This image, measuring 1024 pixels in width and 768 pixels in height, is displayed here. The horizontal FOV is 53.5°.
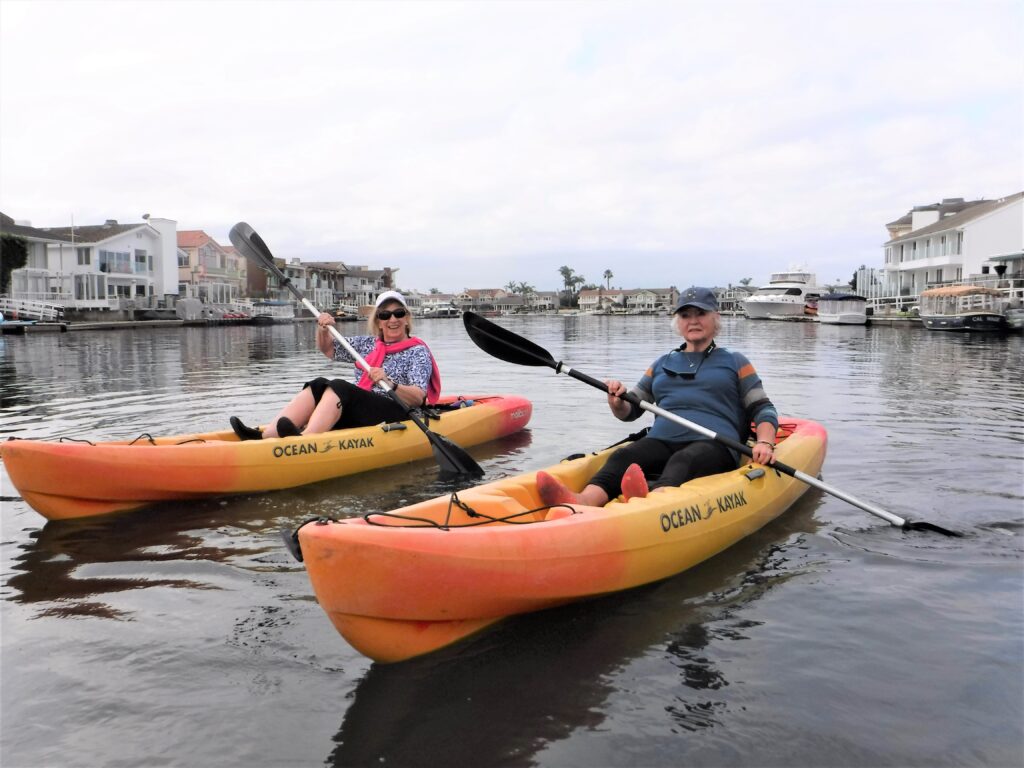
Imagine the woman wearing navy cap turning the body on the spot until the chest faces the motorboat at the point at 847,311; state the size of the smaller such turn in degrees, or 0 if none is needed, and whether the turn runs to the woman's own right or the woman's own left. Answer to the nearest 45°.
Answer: approximately 135° to the woman's own right

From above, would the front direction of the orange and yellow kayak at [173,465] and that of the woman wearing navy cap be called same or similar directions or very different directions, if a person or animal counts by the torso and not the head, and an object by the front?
same or similar directions

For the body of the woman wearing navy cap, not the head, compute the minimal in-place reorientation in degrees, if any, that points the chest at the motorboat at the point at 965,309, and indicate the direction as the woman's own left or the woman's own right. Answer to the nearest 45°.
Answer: approximately 135° to the woman's own right

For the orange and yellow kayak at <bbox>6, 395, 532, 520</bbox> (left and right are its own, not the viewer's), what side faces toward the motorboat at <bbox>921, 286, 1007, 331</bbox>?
back

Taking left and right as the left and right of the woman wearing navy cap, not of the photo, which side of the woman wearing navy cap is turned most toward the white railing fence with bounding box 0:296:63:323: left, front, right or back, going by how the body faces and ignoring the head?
right

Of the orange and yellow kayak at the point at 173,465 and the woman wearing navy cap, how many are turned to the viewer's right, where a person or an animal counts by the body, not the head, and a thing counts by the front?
0

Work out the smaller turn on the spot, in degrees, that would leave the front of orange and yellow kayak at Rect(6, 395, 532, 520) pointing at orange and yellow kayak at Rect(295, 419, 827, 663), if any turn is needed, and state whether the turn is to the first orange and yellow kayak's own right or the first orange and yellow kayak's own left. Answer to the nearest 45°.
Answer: approximately 90° to the first orange and yellow kayak's own left

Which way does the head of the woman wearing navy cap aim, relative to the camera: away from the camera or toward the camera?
toward the camera

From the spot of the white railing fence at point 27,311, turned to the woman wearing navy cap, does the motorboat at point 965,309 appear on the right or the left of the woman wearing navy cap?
left

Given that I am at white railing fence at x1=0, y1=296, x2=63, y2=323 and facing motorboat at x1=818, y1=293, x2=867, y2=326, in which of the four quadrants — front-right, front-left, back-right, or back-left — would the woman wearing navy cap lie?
front-right

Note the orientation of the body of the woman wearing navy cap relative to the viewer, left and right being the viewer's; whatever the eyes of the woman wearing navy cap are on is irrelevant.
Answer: facing the viewer and to the left of the viewer

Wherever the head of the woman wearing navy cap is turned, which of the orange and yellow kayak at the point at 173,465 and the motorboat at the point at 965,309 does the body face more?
the orange and yellow kayak

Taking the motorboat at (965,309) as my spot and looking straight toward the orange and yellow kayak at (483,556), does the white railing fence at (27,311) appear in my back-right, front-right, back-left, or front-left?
front-right

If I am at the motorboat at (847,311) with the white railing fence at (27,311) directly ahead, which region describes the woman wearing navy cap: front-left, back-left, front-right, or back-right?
front-left
